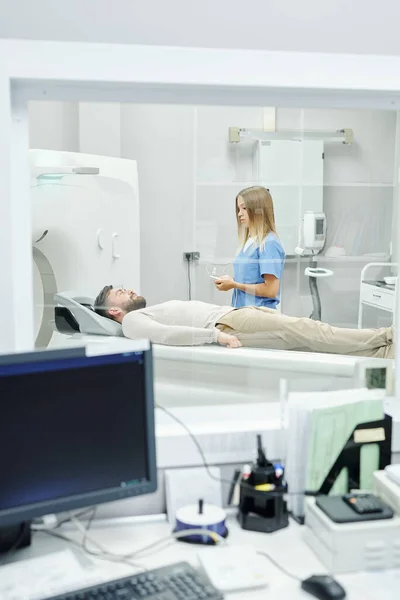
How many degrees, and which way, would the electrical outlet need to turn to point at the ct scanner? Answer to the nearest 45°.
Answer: approximately 45° to its right

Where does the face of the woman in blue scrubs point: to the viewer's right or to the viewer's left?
to the viewer's left

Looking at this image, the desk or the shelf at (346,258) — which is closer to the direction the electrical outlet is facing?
the desk

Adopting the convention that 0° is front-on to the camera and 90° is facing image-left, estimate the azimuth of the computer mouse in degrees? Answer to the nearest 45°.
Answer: approximately 135°

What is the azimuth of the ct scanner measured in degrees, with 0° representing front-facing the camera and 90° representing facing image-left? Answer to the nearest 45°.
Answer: approximately 315°

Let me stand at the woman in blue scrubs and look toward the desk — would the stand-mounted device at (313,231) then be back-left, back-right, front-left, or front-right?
back-left

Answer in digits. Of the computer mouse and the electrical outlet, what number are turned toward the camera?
1

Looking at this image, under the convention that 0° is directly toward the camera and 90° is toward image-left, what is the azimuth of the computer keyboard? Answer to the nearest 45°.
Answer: approximately 315°
